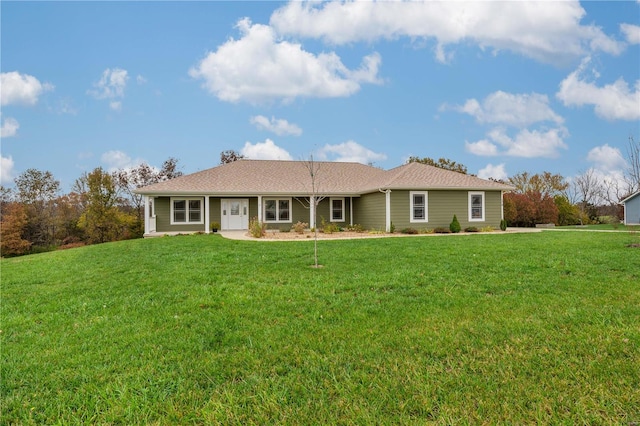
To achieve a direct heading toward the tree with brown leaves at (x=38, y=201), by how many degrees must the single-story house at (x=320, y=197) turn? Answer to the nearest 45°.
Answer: approximately 135° to its right

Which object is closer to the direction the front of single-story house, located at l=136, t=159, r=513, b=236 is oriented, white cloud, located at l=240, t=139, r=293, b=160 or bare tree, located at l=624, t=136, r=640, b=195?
the bare tree

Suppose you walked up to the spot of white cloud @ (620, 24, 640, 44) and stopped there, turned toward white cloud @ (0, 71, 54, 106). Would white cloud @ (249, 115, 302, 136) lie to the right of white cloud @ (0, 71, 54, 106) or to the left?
right

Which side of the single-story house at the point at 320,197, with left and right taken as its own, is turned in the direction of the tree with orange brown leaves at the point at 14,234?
right

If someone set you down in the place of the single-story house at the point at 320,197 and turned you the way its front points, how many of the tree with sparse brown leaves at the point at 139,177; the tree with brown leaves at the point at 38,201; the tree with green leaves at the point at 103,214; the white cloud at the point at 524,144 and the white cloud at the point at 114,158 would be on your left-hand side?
1

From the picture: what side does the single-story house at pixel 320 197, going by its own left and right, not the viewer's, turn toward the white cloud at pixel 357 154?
back

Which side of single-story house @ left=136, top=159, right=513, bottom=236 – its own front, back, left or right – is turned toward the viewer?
front

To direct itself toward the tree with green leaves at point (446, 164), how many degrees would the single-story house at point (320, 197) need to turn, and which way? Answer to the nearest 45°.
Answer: approximately 135° to its left

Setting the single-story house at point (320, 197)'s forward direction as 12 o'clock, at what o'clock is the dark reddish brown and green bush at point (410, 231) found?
The dark reddish brown and green bush is roughly at 10 o'clock from the single-story house.
